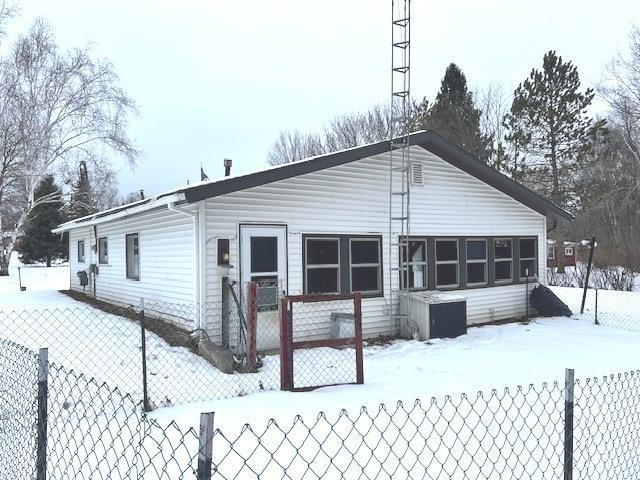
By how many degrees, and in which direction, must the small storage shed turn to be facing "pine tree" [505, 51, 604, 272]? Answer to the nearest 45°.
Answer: approximately 135° to its left

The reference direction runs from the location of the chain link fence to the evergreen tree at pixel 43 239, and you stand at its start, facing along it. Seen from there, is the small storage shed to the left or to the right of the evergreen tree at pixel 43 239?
right

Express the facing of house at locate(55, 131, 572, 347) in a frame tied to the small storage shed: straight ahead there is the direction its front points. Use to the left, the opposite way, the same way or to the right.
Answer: the same way

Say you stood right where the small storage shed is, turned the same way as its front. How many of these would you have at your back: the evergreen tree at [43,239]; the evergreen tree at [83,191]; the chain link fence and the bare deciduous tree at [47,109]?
3

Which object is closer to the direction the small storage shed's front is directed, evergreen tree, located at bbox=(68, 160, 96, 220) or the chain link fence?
the chain link fence

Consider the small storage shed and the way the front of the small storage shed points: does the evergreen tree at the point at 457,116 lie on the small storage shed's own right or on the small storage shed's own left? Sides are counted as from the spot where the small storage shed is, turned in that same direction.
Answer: on the small storage shed's own left

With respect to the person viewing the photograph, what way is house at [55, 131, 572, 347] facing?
facing the viewer and to the right of the viewer

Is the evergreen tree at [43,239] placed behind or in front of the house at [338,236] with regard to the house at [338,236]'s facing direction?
behind

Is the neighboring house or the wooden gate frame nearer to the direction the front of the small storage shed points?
the wooden gate frame

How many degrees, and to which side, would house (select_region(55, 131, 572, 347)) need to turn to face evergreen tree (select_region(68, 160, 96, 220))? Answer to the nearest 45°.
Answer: approximately 180°

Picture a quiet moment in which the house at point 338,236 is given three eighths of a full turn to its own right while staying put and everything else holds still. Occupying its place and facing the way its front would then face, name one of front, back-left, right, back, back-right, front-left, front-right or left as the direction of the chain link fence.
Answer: left
